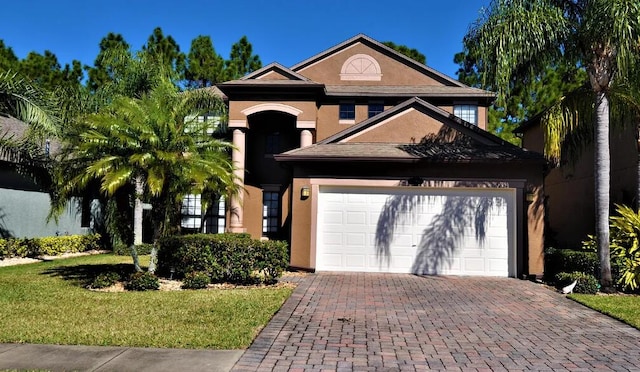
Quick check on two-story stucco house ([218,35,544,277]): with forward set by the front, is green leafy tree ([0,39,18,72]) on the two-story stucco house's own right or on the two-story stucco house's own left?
on the two-story stucco house's own right

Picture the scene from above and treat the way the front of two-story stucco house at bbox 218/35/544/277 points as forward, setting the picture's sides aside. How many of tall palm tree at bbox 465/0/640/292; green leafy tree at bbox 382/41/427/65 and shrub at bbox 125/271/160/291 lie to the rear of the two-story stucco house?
1

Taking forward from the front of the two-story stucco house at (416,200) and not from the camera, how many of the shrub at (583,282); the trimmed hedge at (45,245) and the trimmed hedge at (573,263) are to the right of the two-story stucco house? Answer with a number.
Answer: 1

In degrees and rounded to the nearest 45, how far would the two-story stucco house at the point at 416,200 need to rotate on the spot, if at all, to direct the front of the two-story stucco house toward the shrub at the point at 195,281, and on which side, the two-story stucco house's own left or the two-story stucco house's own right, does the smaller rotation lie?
approximately 45° to the two-story stucco house's own right

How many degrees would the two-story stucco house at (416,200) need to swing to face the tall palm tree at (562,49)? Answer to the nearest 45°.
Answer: approximately 45° to its left

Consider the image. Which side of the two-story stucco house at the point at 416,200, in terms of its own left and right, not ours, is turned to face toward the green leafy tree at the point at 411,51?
back

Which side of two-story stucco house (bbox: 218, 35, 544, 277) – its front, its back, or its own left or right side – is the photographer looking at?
front

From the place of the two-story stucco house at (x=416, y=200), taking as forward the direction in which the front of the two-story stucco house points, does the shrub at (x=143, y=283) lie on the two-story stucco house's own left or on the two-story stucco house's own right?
on the two-story stucco house's own right

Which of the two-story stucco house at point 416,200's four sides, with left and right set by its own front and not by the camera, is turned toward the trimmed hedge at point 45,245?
right

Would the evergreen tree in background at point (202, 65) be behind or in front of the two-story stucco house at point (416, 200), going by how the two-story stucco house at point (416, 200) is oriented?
behind

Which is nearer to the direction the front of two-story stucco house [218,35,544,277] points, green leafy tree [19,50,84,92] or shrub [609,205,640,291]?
the shrub

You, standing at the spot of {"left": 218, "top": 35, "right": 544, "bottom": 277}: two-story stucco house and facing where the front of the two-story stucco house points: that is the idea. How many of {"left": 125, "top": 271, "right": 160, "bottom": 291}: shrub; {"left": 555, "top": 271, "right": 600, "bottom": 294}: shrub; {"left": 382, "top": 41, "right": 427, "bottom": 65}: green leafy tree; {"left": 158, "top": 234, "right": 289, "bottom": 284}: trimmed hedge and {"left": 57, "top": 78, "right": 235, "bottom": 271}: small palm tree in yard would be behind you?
1

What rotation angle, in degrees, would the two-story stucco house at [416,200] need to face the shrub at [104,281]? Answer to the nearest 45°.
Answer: approximately 45° to its right

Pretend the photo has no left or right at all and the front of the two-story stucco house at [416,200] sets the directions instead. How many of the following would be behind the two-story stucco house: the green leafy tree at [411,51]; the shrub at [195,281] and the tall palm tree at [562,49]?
1

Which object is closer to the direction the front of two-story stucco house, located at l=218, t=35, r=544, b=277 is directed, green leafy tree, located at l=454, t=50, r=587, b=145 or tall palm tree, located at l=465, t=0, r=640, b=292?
the tall palm tree

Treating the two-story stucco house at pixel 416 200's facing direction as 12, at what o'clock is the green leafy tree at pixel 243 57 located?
The green leafy tree is roughly at 5 o'clock from the two-story stucco house.

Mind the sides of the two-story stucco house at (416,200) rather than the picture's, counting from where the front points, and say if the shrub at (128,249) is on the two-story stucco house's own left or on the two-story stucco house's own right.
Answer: on the two-story stucco house's own right

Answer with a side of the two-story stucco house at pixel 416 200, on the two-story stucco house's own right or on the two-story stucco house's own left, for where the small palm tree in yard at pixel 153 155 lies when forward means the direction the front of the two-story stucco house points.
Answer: on the two-story stucco house's own right
